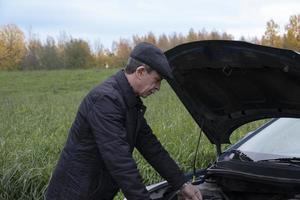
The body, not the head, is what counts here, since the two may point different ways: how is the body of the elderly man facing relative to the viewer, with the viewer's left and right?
facing to the right of the viewer

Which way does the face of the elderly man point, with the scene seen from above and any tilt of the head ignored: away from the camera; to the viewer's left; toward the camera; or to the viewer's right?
to the viewer's right
